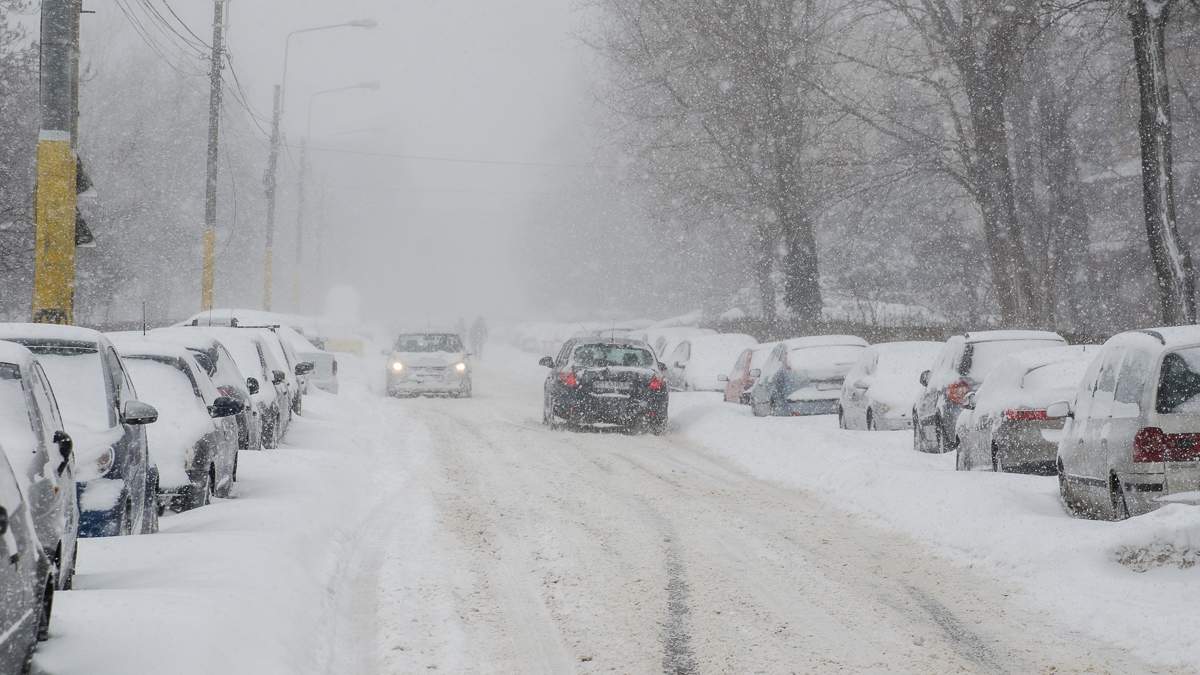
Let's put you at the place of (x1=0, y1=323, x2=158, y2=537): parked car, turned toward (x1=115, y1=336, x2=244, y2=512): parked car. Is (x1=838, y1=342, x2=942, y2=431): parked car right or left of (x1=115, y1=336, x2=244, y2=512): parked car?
right

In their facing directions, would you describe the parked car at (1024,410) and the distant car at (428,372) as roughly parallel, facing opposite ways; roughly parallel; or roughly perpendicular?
roughly parallel, facing opposite ways

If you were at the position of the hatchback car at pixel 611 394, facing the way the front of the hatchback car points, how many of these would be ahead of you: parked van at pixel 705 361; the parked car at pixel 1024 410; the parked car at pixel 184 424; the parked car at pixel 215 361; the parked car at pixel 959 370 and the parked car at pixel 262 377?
1

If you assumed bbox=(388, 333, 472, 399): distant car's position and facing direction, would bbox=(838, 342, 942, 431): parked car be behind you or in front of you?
in front

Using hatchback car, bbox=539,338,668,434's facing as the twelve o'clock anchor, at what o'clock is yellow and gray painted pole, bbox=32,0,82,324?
The yellow and gray painted pole is roughly at 7 o'clock from the hatchback car.

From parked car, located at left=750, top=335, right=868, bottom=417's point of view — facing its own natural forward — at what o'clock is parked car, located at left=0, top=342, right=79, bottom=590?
parked car, located at left=0, top=342, right=79, bottom=590 is roughly at 8 o'clock from parked car, located at left=750, top=335, right=868, bottom=417.

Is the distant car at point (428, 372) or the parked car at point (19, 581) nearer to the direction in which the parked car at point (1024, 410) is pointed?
the distant car

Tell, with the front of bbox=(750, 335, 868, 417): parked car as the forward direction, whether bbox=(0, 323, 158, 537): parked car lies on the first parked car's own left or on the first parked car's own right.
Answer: on the first parked car's own left

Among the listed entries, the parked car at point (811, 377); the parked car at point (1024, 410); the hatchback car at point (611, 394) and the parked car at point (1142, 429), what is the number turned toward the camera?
0

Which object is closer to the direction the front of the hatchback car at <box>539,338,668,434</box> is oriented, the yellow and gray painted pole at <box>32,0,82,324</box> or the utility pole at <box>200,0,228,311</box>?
the utility pole

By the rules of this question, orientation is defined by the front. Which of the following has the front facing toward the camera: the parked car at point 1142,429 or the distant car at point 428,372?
the distant car

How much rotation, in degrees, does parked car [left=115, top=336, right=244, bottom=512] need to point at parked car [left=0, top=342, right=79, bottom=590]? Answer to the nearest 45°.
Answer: approximately 45° to its left

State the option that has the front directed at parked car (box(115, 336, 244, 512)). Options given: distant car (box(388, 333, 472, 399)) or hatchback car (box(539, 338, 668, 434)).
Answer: the distant car

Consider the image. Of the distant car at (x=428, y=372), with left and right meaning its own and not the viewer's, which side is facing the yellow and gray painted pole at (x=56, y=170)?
front

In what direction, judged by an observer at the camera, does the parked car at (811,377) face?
facing away from the viewer and to the left of the viewer

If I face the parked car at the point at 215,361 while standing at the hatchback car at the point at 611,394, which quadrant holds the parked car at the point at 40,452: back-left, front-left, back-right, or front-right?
front-left

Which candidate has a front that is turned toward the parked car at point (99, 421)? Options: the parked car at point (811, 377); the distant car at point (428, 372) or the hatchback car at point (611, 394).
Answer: the distant car

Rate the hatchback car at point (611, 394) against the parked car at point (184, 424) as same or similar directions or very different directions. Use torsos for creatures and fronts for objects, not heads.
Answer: very different directions

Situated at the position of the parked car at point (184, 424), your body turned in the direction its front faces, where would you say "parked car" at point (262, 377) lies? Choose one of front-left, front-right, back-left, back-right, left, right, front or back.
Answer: back-right

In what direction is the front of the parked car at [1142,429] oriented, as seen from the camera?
facing away from the viewer and to the left of the viewer

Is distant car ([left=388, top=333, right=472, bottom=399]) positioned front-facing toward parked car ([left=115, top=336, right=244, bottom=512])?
yes

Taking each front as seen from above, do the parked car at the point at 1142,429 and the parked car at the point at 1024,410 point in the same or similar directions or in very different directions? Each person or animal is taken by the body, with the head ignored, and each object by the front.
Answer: same or similar directions

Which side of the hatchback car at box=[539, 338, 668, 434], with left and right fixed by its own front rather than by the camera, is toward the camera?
back

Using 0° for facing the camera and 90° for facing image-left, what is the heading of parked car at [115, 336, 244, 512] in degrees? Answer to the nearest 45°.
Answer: approximately 45°

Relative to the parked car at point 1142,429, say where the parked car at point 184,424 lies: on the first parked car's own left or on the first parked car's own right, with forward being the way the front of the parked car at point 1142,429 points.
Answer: on the first parked car's own left
